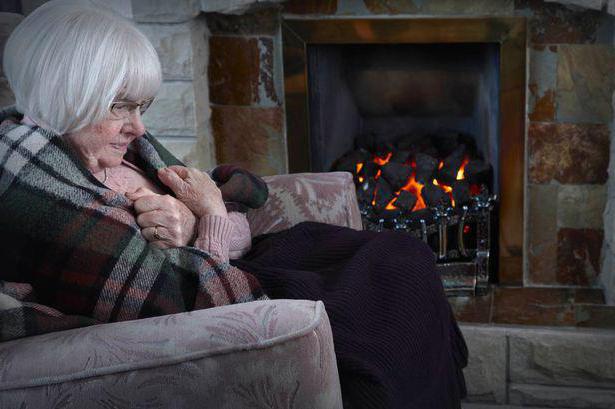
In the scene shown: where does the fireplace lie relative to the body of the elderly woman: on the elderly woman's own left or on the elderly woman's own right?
on the elderly woman's own left

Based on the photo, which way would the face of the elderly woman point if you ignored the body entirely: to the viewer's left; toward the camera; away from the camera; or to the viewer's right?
to the viewer's right

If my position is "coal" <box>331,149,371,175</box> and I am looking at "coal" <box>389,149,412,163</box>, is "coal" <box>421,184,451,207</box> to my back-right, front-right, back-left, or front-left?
front-right

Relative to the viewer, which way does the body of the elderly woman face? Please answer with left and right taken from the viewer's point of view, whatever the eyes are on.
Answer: facing to the right of the viewer

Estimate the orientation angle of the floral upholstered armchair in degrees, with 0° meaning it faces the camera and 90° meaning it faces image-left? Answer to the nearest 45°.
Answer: approximately 270°

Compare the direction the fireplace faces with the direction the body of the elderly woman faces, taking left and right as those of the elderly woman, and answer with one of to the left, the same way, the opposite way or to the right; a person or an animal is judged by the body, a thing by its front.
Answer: to the right

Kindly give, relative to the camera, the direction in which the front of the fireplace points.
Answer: facing the viewer

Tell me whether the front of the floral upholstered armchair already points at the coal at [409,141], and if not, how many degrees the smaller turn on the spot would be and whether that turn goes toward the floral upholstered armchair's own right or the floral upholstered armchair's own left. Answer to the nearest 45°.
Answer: approximately 45° to the floral upholstered armchair's own left

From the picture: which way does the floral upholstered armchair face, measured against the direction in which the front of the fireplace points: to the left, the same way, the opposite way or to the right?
to the left

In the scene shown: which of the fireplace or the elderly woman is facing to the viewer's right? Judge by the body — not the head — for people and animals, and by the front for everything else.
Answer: the elderly woman

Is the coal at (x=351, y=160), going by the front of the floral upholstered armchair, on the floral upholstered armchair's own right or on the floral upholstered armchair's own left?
on the floral upholstered armchair's own left
